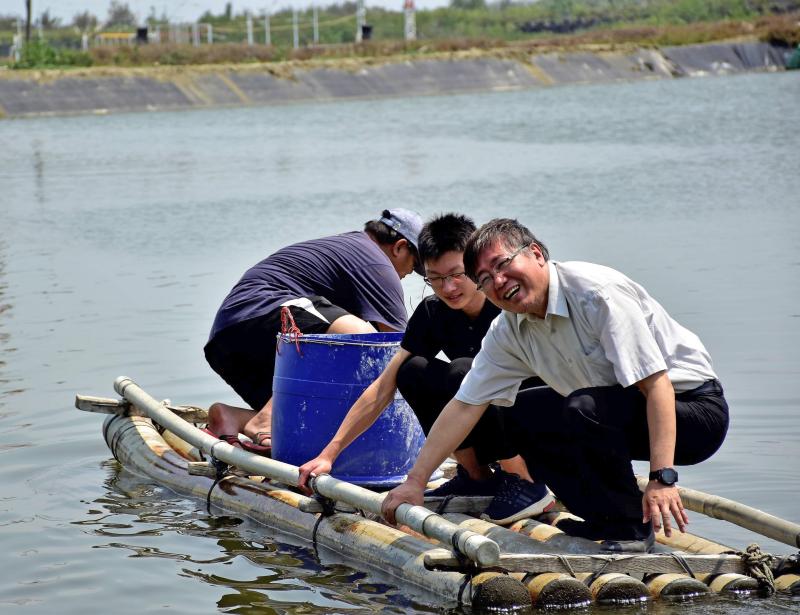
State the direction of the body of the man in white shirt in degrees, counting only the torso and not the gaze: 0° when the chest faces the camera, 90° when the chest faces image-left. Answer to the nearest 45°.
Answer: approximately 45°

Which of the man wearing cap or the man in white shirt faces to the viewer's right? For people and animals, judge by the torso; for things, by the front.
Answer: the man wearing cap

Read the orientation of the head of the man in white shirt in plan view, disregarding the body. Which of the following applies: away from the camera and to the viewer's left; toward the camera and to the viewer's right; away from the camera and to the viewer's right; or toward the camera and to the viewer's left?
toward the camera and to the viewer's left

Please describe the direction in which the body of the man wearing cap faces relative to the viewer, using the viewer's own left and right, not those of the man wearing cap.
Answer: facing to the right of the viewer

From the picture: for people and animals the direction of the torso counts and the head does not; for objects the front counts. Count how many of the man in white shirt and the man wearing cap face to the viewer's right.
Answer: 1

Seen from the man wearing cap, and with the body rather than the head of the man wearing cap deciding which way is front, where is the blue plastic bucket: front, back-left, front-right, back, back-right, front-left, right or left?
right
